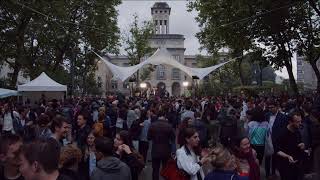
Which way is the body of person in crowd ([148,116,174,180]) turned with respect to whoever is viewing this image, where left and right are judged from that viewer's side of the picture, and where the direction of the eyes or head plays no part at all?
facing away from the viewer

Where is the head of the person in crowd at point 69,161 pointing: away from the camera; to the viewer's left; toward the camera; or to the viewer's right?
away from the camera

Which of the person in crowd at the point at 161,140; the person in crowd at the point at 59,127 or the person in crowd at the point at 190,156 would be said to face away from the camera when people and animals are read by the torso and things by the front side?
the person in crowd at the point at 161,140

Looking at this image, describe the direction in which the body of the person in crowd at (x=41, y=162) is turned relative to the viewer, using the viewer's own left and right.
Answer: facing away from the viewer and to the left of the viewer

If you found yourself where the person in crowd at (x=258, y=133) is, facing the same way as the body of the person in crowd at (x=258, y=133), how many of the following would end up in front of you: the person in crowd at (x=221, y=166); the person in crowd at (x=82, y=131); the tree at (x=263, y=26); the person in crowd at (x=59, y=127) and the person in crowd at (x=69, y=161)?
1
